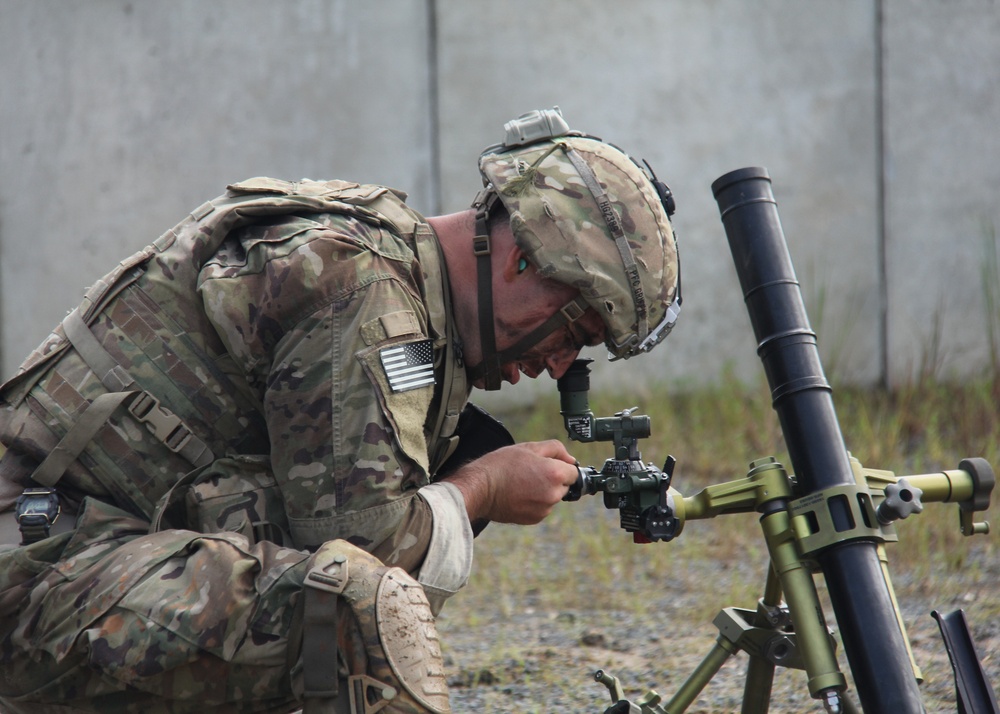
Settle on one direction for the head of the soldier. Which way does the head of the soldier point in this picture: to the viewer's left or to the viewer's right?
to the viewer's right

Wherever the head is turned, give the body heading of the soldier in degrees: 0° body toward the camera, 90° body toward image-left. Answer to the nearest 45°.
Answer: approximately 270°
